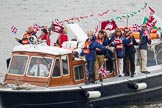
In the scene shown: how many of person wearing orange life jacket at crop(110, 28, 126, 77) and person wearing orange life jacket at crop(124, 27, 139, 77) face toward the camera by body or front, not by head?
2

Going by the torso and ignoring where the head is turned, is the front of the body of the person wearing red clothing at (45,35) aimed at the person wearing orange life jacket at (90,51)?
no

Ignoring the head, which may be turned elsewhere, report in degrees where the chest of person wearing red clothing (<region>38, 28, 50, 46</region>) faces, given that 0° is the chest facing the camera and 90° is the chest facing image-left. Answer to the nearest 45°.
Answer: approximately 45°

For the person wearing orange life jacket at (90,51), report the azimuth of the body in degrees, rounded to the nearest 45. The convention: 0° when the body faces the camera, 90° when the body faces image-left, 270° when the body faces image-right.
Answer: approximately 45°

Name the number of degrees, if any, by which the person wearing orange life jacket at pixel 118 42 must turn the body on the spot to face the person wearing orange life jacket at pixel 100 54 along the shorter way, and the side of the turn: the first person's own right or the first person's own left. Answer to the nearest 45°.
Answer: approximately 45° to the first person's own right

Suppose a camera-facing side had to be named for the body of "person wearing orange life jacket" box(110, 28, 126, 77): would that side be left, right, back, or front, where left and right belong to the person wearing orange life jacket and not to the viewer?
front

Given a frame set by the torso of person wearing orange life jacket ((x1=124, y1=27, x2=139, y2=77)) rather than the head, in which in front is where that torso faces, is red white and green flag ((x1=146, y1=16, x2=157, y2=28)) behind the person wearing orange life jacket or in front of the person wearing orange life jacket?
behind

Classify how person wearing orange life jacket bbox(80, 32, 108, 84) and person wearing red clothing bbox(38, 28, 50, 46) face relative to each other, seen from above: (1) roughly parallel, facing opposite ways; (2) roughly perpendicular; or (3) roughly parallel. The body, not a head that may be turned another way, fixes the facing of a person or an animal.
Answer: roughly parallel

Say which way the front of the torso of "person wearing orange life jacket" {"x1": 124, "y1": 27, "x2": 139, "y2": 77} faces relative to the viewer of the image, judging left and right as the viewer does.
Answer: facing the viewer

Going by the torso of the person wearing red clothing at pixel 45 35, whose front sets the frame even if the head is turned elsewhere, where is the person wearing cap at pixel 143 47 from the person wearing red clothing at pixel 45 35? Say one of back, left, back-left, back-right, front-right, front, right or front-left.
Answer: back-left
